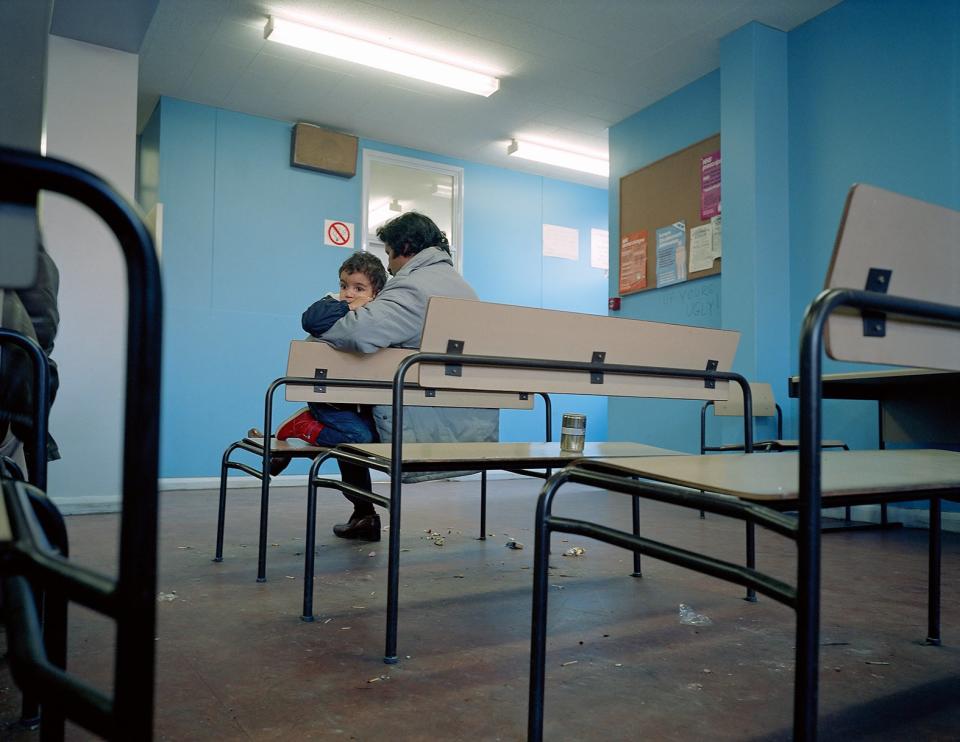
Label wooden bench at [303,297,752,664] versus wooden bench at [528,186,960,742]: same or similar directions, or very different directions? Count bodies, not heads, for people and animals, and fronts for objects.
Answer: same or similar directions

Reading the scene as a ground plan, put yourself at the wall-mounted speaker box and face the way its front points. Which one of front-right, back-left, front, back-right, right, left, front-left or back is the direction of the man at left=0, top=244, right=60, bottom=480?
front-right

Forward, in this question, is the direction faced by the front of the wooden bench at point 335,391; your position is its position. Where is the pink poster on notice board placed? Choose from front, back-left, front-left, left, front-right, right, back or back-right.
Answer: right

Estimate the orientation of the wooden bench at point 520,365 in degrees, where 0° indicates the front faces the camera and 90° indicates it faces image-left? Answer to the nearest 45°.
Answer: approximately 135°

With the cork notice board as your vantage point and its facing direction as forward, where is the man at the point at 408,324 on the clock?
The man is roughly at 11 o'clock from the cork notice board.

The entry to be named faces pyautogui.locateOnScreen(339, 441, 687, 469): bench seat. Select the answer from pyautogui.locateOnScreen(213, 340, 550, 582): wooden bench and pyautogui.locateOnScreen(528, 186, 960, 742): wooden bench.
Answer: pyautogui.locateOnScreen(528, 186, 960, 742): wooden bench

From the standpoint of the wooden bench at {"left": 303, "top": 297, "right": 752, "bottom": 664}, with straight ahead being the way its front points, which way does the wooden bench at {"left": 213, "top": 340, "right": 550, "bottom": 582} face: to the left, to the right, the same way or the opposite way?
the same way

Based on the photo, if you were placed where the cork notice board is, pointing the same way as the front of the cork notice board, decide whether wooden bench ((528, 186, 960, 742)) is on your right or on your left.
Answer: on your left

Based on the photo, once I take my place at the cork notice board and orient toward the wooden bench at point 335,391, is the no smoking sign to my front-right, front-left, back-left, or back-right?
front-right

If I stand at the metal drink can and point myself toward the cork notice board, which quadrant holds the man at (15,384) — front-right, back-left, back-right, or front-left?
back-left

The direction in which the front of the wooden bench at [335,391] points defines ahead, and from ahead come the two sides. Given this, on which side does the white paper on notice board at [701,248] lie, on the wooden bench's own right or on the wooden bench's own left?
on the wooden bench's own right

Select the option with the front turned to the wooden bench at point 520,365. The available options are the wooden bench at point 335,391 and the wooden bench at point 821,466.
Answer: the wooden bench at point 821,466

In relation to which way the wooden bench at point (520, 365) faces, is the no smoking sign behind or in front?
in front

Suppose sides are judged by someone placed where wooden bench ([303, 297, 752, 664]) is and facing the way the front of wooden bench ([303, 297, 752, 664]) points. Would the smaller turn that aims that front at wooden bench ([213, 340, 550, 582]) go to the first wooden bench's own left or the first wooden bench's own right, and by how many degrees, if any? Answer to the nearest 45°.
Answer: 0° — it already faces it

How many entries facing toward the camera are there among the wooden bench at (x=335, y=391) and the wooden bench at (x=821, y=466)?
0

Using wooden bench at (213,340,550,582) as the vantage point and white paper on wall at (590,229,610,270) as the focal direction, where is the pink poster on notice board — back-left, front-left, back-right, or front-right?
front-right
